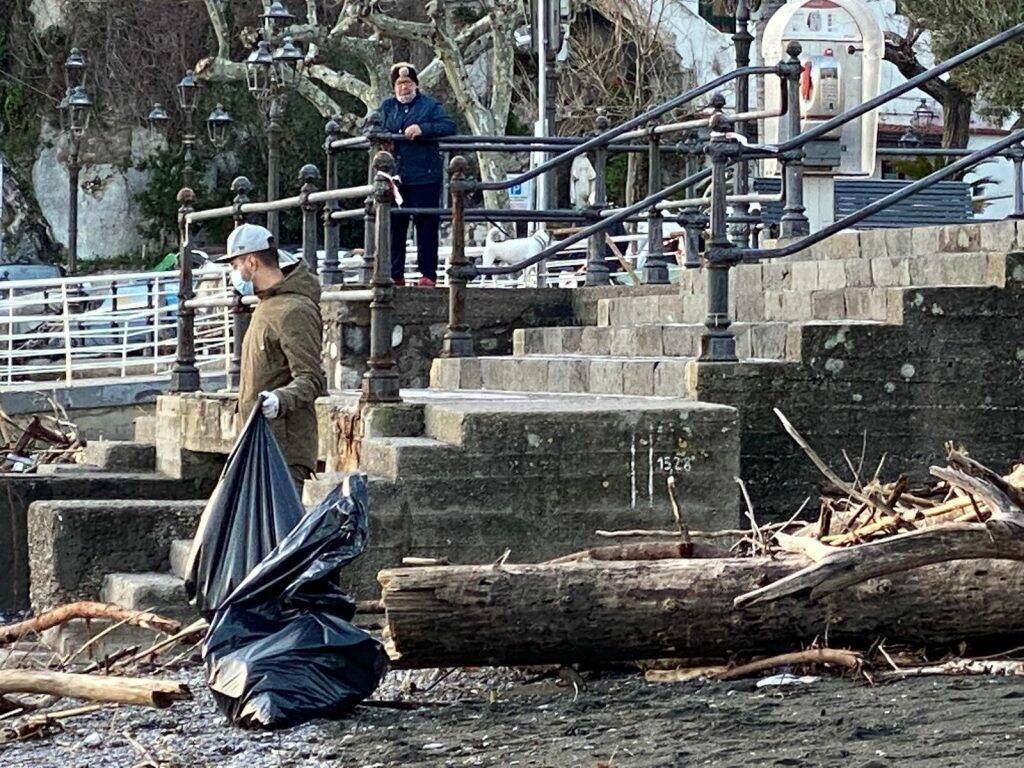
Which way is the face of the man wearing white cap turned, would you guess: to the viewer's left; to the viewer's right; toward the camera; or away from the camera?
to the viewer's left

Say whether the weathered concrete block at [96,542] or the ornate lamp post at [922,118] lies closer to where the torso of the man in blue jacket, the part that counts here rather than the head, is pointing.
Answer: the weathered concrete block

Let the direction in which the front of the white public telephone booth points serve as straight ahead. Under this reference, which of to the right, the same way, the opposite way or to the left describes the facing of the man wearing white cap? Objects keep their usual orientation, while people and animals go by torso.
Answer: to the right

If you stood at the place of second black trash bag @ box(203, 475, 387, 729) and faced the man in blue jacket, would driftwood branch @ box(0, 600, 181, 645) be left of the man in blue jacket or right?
left

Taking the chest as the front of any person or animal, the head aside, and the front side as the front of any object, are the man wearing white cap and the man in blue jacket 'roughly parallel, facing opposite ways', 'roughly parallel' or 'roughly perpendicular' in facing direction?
roughly perpendicular

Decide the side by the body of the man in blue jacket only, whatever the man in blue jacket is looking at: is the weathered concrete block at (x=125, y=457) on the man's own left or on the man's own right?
on the man's own right

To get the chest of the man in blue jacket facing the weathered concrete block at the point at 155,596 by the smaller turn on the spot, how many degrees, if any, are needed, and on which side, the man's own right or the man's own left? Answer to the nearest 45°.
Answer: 0° — they already face it
